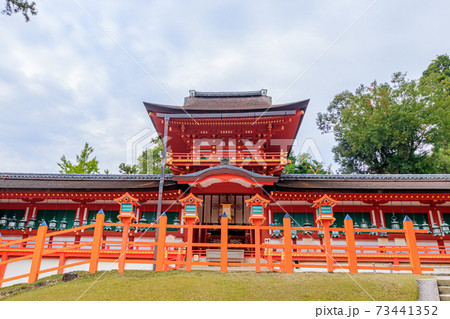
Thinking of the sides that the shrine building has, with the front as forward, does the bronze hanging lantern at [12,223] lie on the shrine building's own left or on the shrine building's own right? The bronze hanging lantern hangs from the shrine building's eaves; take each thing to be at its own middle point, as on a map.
on the shrine building's own right

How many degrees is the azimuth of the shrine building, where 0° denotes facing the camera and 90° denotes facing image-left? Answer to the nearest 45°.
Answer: approximately 0°

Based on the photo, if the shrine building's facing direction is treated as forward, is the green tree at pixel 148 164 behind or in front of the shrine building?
behind

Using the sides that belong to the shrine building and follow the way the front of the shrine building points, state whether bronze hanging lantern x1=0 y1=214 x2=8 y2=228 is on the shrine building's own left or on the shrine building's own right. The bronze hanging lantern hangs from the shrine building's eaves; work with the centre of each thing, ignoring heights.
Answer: on the shrine building's own right

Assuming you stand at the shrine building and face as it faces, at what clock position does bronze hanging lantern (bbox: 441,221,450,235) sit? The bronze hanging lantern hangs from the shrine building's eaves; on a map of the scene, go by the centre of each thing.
The bronze hanging lantern is roughly at 9 o'clock from the shrine building.

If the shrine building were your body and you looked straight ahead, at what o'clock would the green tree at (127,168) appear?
The green tree is roughly at 5 o'clock from the shrine building.

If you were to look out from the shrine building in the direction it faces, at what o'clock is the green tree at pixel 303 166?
The green tree is roughly at 7 o'clock from the shrine building.

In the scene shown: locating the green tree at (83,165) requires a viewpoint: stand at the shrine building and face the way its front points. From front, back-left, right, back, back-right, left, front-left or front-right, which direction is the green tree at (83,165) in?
back-right

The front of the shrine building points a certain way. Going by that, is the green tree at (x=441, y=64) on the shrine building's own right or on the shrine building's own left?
on the shrine building's own left
